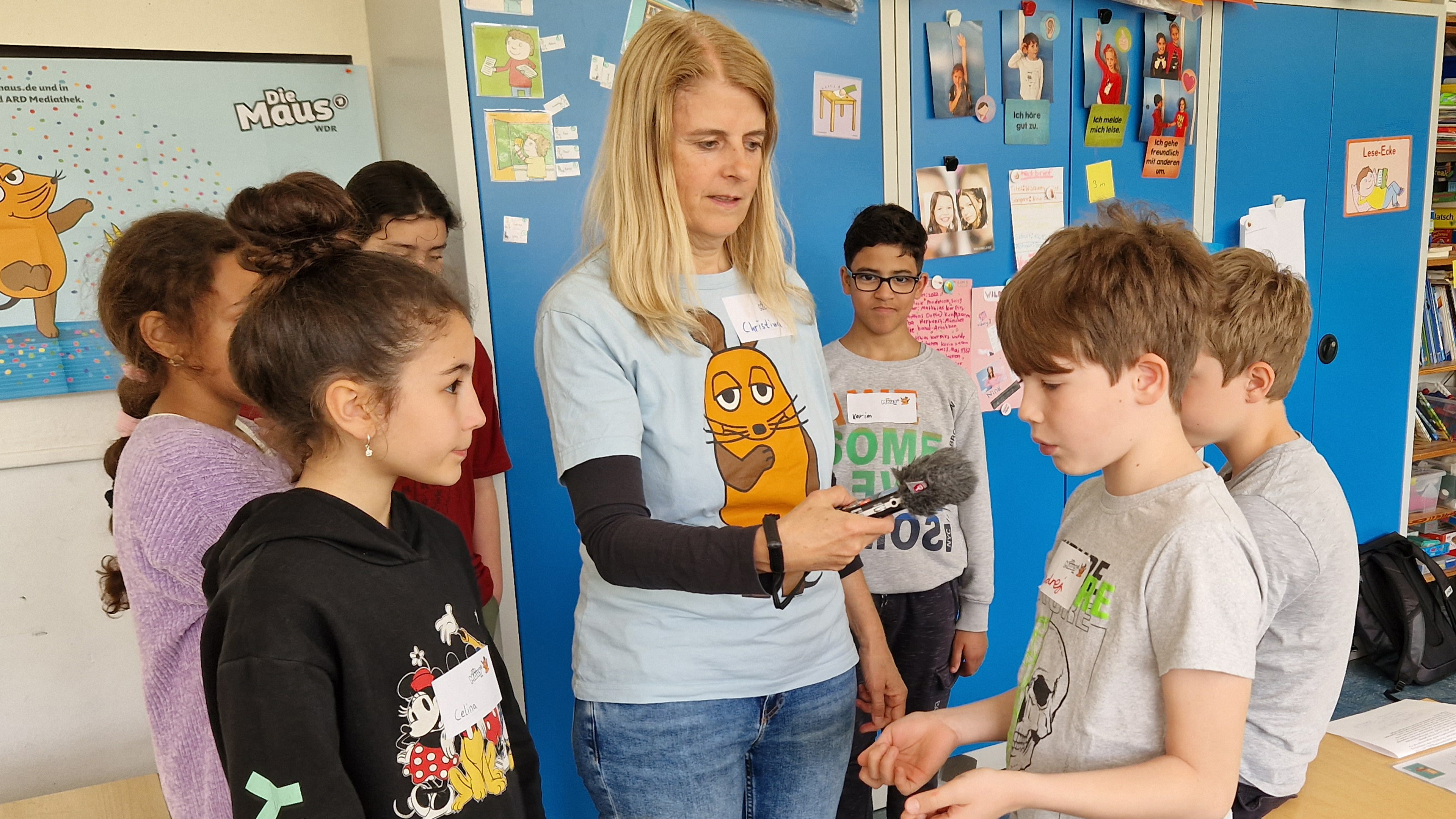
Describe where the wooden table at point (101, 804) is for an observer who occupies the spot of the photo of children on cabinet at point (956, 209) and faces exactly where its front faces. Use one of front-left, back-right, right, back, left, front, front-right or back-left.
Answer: front-right

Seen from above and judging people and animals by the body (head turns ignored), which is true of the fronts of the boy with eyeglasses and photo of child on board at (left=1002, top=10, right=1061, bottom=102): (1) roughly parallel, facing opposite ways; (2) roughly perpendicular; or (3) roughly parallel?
roughly parallel

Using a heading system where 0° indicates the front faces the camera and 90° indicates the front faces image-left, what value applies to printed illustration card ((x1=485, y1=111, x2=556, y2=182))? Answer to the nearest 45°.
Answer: approximately 0°

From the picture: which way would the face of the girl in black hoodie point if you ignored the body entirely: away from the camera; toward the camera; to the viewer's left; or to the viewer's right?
to the viewer's right

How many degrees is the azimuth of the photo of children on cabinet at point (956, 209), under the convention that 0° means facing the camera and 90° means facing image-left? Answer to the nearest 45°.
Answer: approximately 0°

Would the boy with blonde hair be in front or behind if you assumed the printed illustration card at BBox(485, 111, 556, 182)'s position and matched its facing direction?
in front

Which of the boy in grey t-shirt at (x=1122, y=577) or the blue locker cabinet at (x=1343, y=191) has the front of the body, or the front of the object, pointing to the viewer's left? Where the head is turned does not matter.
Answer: the boy in grey t-shirt

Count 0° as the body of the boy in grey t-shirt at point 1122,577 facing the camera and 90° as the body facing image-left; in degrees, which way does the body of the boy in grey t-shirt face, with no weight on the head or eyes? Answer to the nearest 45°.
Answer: approximately 90°

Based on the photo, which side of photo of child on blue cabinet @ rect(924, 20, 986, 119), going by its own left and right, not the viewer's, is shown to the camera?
front

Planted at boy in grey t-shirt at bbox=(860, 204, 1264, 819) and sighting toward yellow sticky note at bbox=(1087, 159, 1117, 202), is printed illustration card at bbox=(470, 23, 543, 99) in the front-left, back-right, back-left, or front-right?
front-left

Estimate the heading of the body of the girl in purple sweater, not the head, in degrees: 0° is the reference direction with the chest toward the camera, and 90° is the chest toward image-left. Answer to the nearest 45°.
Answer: approximately 270°

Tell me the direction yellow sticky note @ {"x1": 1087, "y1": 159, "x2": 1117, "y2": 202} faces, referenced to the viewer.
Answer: facing the viewer

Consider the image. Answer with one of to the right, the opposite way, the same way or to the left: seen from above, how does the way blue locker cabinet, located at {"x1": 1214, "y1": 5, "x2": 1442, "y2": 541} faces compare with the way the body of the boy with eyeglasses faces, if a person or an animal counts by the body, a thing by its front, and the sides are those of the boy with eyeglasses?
the same way

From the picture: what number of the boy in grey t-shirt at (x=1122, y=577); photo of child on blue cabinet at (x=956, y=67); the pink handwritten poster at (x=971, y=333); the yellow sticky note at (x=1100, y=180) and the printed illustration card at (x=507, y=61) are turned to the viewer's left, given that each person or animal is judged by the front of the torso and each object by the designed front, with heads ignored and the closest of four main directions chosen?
1

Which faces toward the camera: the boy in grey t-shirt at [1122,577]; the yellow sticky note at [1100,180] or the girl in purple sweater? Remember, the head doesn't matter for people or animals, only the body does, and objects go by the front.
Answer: the yellow sticky note

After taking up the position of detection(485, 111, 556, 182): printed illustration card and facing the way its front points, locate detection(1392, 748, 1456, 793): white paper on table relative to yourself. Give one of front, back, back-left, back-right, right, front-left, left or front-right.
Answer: front-left

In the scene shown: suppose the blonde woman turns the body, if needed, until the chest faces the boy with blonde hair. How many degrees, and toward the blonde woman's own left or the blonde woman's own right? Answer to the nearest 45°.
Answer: approximately 45° to the blonde woman's own left
